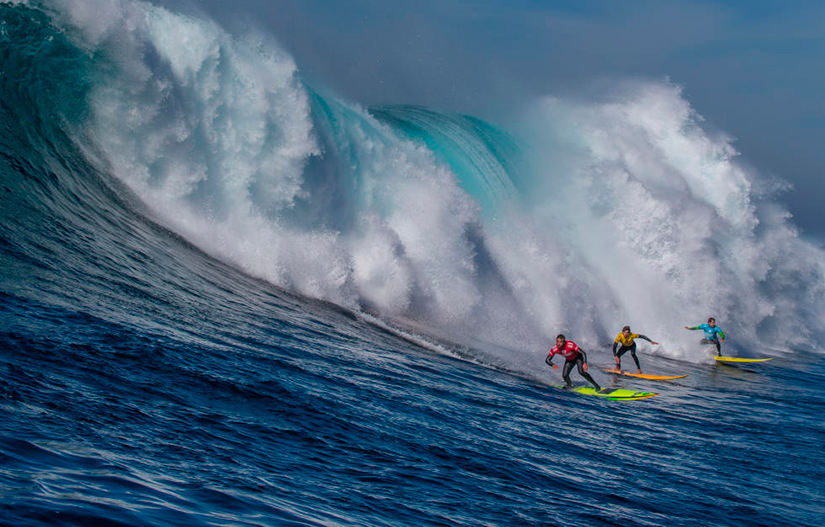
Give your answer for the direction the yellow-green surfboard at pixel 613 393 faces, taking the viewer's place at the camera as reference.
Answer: facing to the right of the viewer
